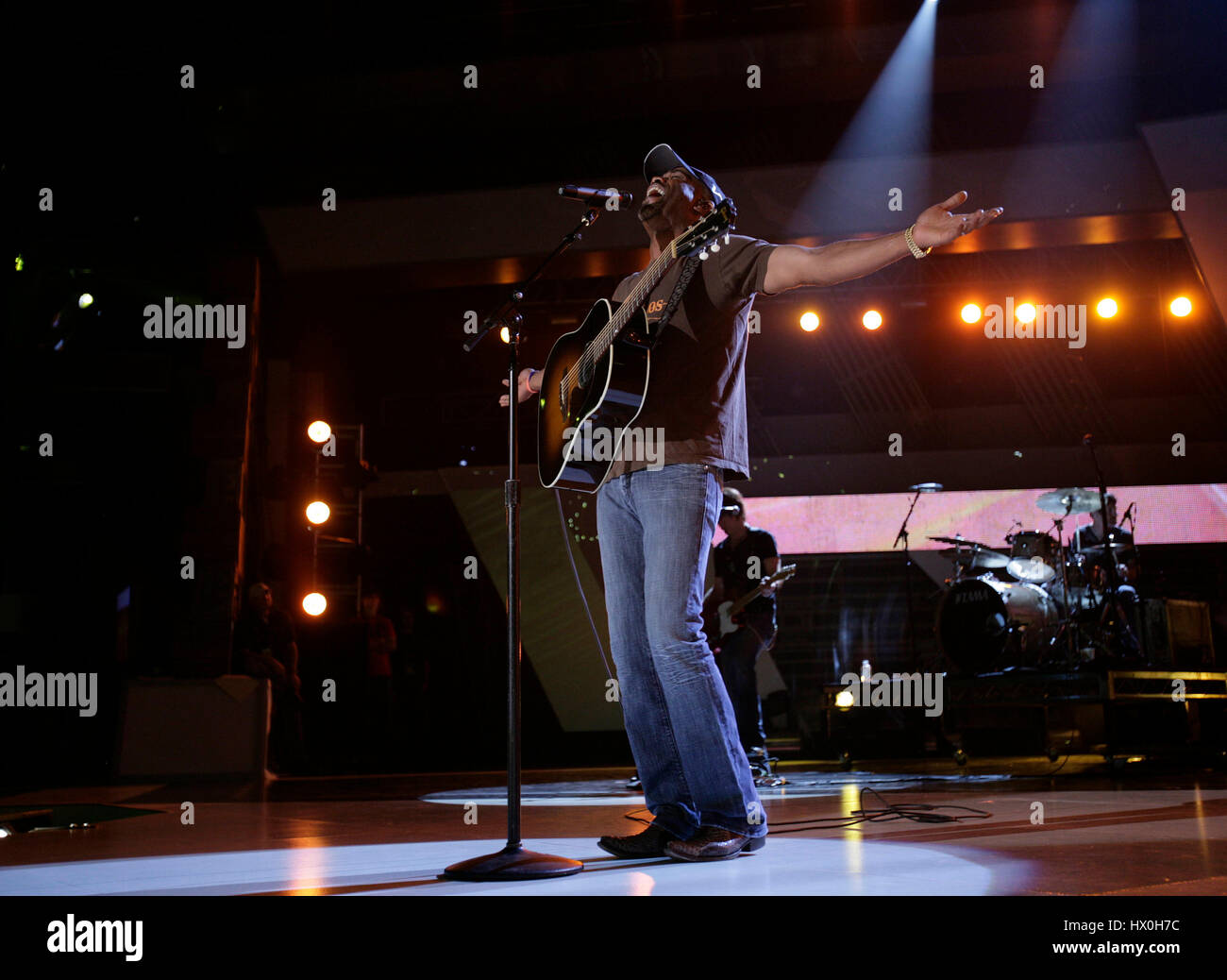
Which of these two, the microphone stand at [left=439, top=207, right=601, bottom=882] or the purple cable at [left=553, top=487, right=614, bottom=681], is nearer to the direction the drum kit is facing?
the microphone stand

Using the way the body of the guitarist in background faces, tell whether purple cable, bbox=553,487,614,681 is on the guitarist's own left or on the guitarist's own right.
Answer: on the guitarist's own right

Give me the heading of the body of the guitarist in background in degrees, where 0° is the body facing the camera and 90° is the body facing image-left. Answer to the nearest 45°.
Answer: approximately 45°

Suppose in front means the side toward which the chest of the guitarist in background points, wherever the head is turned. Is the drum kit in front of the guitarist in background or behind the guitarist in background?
behind

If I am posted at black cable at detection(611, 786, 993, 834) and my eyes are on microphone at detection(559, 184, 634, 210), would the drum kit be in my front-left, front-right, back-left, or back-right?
back-right

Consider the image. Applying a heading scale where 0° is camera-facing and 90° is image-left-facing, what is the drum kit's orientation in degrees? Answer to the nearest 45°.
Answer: approximately 45°
